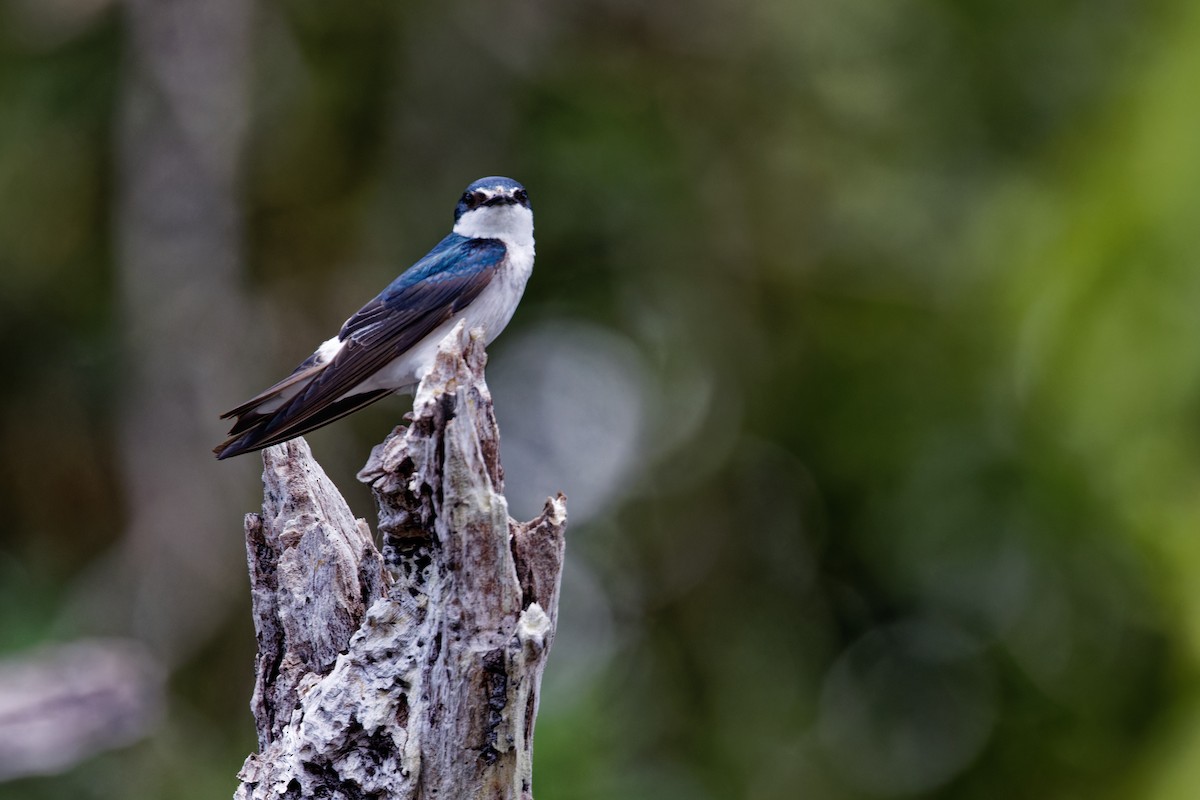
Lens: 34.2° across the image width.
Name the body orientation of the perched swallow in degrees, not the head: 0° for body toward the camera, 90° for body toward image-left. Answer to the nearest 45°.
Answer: approximately 270°
